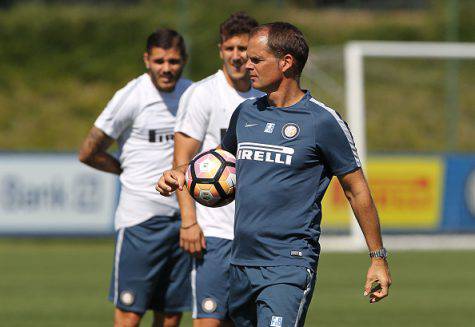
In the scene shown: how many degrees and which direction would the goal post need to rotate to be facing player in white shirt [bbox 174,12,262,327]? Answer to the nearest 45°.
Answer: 0° — it already faces them

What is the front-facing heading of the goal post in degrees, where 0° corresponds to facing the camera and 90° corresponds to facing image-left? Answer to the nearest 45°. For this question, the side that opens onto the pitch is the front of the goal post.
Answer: approximately 0°

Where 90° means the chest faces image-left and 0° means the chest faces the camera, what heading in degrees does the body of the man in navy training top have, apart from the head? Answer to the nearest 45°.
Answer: approximately 45°

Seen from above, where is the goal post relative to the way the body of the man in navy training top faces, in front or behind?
behind

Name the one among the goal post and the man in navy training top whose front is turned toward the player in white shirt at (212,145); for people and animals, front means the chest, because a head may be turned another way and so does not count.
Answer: the goal post

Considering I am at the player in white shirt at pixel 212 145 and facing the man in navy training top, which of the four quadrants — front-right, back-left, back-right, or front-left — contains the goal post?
back-left
